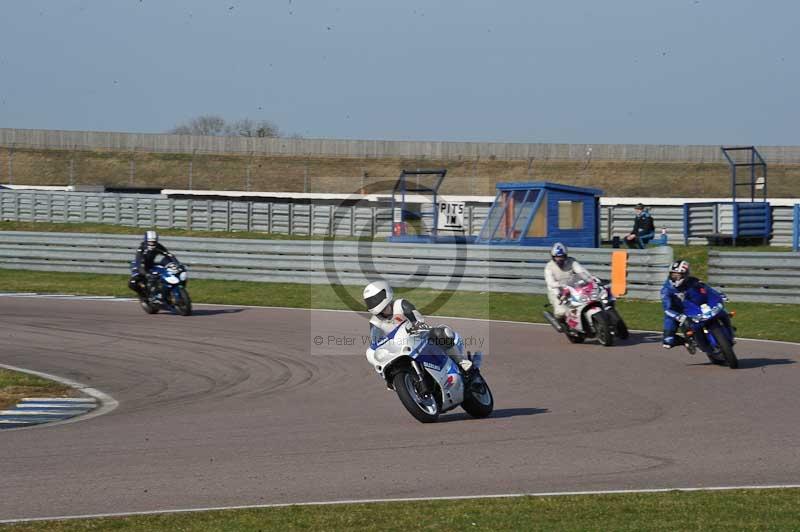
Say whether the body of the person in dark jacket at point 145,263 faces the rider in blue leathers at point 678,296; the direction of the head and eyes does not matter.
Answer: yes

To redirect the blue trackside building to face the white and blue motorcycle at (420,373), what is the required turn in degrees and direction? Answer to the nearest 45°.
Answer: approximately 45° to its left

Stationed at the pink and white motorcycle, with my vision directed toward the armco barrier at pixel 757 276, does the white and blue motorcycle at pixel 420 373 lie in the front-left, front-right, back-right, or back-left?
back-right

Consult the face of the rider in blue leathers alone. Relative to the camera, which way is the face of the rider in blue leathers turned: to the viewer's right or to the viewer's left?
to the viewer's left

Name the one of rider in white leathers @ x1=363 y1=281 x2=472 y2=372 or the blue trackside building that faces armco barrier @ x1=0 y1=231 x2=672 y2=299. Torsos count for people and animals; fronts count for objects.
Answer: the blue trackside building

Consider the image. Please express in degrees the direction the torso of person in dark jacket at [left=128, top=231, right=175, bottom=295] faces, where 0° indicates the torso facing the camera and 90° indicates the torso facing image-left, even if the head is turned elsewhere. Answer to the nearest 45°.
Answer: approximately 315°

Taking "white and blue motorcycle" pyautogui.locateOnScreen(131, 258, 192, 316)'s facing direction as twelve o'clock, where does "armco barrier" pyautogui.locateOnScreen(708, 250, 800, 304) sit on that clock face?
The armco barrier is roughly at 11 o'clock from the white and blue motorcycle.

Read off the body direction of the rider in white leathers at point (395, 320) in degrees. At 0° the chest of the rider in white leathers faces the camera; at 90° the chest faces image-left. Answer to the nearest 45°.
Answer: approximately 45°

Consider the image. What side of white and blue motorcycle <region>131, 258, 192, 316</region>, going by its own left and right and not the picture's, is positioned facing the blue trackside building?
left

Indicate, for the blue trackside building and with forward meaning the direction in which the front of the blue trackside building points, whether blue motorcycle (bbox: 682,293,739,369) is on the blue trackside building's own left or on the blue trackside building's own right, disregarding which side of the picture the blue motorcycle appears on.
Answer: on the blue trackside building's own left
